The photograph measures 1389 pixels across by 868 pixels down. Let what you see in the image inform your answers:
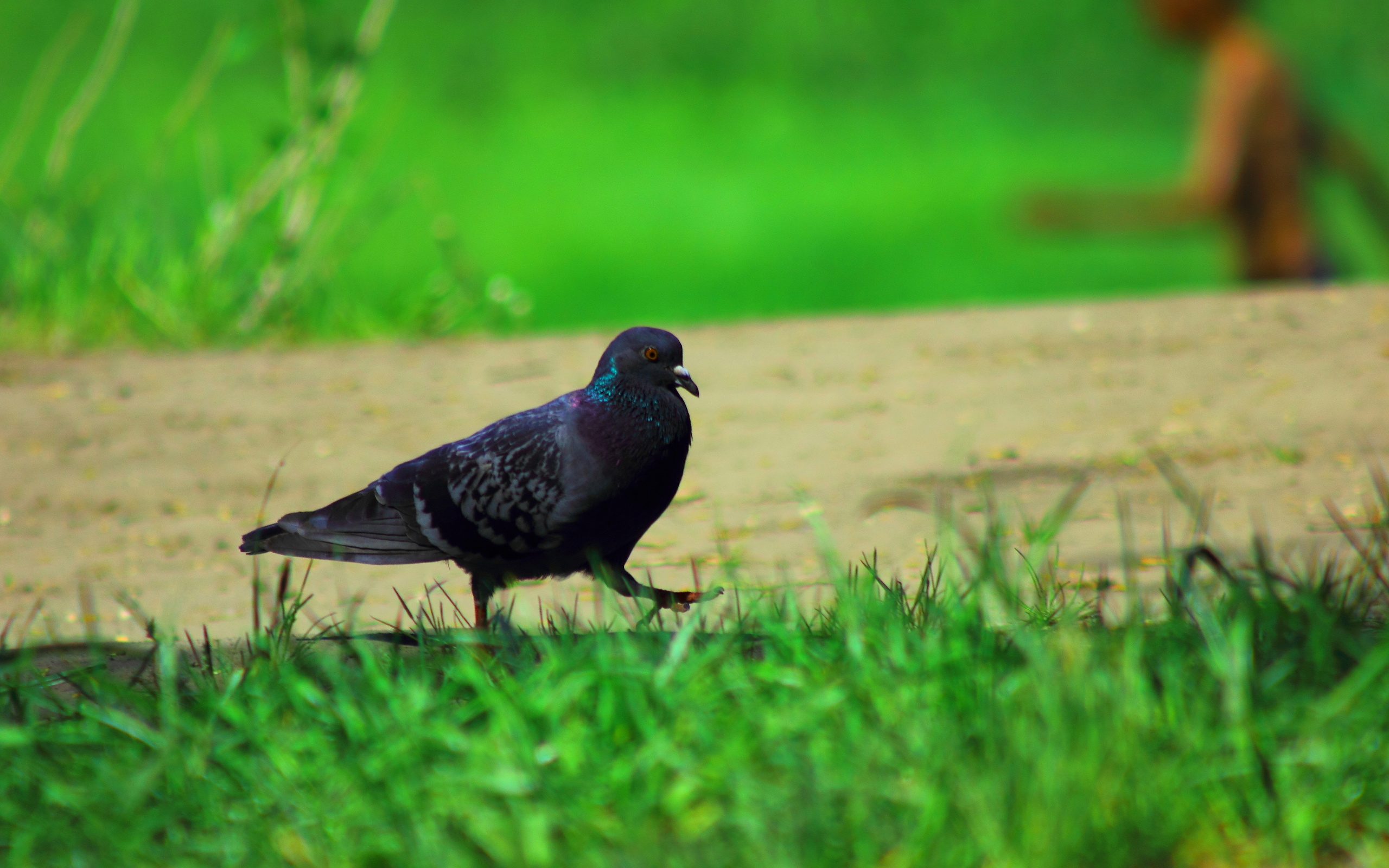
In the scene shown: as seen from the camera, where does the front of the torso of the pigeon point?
to the viewer's right

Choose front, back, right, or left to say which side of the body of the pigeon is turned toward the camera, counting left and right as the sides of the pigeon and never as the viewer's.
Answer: right
